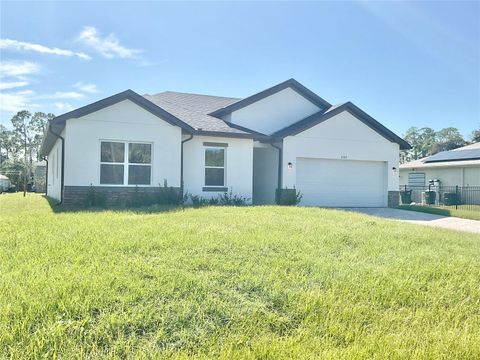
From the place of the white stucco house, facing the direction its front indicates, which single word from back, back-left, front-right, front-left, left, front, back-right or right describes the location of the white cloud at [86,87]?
back-right

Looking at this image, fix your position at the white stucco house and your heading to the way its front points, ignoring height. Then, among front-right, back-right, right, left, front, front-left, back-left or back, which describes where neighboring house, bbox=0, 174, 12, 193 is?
back-right

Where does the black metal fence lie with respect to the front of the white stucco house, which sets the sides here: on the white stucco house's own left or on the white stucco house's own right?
on the white stucco house's own left

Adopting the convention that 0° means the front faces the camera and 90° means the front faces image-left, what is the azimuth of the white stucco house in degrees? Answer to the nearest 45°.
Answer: approximately 0°

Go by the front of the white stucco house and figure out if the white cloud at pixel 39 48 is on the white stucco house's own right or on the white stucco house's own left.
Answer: on the white stucco house's own right

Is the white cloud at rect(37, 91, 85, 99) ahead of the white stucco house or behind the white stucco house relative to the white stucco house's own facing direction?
behind
